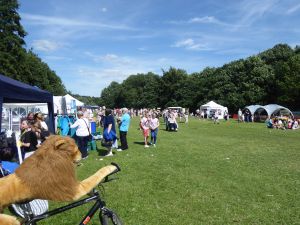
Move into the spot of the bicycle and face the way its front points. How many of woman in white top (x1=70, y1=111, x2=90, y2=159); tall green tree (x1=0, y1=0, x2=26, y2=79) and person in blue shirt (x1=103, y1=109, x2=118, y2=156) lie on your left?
3

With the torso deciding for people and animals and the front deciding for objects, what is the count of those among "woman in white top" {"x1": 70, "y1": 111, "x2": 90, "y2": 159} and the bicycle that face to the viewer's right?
1

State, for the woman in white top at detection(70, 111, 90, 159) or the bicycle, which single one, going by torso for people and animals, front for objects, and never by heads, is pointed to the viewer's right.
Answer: the bicycle

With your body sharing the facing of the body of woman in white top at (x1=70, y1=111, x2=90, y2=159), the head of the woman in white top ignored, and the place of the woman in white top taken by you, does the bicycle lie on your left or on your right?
on your left

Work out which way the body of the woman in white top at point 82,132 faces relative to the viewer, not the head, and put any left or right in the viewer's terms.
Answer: facing away from the viewer and to the left of the viewer

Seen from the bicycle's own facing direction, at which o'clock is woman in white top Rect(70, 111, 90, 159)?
The woman in white top is roughly at 9 o'clock from the bicycle.

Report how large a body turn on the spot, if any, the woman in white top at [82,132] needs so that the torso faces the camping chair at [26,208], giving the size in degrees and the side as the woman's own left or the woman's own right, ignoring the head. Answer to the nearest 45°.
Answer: approximately 135° to the woman's own left

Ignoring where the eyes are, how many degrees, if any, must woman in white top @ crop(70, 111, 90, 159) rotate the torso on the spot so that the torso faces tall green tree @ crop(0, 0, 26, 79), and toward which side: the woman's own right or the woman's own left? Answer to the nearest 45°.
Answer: approximately 45° to the woman's own right

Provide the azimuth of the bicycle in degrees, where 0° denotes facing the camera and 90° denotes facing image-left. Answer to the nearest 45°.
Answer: approximately 270°

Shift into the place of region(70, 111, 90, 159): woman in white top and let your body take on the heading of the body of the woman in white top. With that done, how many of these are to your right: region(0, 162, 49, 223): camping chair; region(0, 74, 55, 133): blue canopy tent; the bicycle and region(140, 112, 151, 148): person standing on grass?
1

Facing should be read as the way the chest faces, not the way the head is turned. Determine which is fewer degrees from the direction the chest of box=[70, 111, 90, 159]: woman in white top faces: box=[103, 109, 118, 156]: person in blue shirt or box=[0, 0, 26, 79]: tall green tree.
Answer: the tall green tree

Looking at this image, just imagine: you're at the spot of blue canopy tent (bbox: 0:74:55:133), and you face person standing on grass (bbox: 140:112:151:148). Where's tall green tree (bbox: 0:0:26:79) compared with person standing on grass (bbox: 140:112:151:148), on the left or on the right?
left
